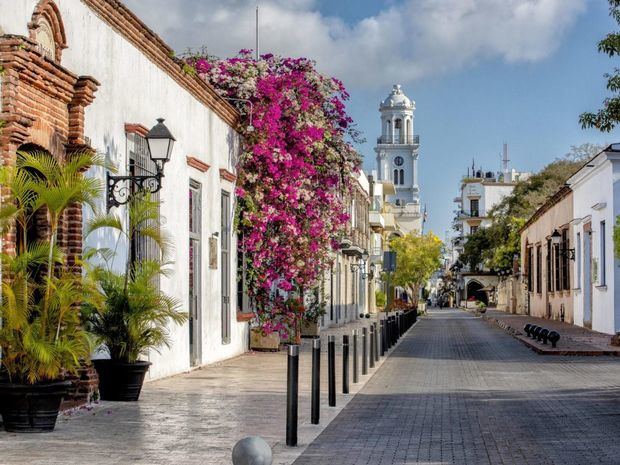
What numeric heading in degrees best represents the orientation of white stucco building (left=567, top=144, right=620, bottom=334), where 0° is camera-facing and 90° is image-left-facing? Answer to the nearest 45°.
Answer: approximately 90°

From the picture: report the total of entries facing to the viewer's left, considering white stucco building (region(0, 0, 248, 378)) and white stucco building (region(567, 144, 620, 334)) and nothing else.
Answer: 1

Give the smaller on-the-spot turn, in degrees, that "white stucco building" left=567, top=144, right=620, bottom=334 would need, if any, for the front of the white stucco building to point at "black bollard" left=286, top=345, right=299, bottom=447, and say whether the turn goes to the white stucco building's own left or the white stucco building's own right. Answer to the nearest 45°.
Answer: approximately 90° to the white stucco building's own left

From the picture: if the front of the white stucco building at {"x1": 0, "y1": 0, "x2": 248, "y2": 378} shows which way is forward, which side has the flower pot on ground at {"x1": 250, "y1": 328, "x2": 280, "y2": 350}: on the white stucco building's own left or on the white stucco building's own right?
on the white stucco building's own left

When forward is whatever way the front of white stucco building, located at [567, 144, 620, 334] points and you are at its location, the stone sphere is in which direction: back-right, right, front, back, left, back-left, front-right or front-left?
left

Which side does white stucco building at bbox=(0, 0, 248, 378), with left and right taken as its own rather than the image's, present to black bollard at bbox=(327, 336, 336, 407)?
front

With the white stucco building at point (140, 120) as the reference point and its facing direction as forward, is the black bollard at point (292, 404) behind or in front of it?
in front

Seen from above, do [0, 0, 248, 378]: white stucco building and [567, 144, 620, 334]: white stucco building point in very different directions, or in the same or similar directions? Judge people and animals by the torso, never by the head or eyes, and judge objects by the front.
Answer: very different directions

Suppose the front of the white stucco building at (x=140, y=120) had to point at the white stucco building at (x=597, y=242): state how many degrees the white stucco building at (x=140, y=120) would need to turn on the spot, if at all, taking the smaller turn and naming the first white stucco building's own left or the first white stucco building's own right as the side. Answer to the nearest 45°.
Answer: approximately 90° to the first white stucco building's own left

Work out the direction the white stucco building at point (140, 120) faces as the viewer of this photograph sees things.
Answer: facing the viewer and to the right of the viewer

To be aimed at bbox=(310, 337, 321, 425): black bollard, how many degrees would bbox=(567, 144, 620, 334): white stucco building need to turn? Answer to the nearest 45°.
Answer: approximately 90° to its left
